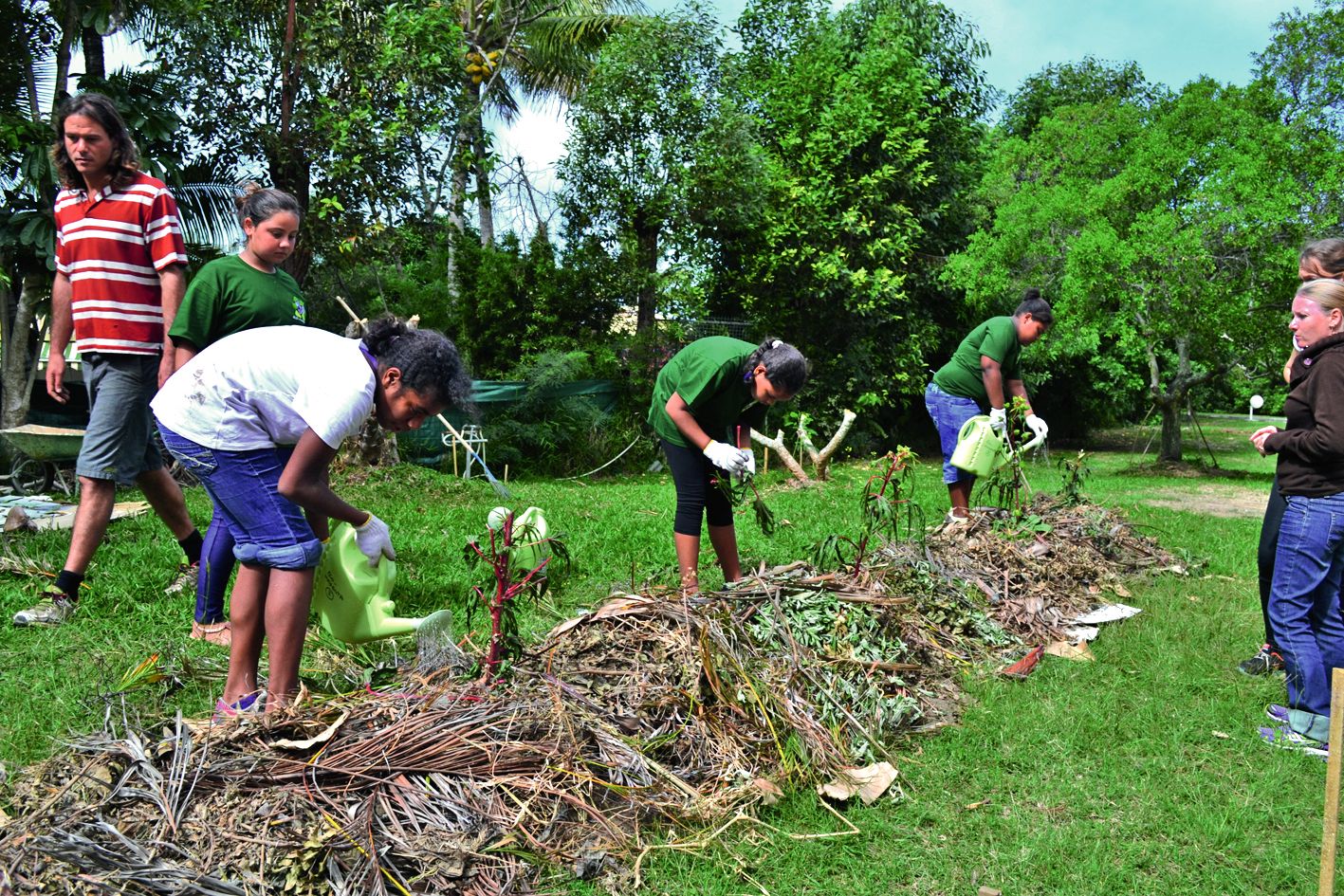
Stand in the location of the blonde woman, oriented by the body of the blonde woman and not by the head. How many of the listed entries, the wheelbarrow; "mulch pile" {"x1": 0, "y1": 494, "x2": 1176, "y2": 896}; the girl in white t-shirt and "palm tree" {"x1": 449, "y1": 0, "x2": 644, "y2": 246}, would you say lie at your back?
0

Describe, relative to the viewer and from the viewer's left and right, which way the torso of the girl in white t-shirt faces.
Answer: facing to the right of the viewer

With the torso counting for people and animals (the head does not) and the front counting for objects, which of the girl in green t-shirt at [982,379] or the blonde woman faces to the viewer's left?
the blonde woman

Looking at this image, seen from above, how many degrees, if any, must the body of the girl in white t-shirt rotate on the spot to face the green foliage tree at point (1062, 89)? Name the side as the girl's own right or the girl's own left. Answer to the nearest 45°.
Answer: approximately 45° to the girl's own left

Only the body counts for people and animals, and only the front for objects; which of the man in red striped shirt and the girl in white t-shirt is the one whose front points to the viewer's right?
the girl in white t-shirt

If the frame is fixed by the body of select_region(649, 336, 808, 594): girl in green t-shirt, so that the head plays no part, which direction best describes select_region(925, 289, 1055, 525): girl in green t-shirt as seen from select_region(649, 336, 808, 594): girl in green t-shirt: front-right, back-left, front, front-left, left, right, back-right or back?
left

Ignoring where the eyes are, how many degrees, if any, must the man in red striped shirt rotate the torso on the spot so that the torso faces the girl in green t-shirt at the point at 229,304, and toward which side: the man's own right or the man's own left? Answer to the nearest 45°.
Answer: approximately 90° to the man's own left

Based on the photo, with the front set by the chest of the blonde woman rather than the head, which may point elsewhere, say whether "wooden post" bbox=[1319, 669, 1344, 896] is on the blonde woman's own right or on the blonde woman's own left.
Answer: on the blonde woman's own left

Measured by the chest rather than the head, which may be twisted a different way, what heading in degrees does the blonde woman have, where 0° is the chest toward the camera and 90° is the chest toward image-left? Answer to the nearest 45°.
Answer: approximately 90°

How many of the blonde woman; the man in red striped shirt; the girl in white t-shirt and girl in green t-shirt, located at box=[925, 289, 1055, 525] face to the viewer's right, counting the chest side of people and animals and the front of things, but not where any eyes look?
2

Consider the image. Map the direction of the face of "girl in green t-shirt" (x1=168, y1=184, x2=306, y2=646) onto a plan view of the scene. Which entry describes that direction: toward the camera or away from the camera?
toward the camera

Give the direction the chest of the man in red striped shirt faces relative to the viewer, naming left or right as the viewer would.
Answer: facing the viewer and to the left of the viewer

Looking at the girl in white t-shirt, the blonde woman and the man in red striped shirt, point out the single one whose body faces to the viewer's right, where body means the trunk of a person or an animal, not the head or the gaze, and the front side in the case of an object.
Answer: the girl in white t-shirt

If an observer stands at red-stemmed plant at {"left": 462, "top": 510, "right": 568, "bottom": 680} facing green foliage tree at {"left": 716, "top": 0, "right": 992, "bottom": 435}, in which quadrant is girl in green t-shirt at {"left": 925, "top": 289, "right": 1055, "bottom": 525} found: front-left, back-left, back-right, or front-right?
front-right

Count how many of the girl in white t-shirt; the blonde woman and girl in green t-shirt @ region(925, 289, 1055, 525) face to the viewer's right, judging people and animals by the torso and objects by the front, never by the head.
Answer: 2

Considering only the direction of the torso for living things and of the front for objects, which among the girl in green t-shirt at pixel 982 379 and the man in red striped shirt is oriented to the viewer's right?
the girl in green t-shirt

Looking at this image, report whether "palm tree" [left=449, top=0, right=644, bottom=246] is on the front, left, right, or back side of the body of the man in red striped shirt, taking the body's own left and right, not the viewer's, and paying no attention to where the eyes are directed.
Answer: back

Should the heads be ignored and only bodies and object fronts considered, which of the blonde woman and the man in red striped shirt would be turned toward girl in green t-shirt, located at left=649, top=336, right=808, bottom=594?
the blonde woman

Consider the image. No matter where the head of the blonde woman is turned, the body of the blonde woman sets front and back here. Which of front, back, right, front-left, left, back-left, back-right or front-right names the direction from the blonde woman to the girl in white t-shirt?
front-left

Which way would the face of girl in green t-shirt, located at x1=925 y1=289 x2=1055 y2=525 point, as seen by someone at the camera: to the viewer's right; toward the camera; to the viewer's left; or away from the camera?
to the viewer's right

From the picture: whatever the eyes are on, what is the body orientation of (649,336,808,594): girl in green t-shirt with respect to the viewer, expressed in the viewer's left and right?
facing the viewer and to the right of the viewer

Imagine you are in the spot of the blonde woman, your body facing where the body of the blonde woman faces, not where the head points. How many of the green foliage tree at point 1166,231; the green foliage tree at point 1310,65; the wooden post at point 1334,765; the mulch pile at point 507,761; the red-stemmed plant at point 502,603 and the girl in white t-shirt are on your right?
2

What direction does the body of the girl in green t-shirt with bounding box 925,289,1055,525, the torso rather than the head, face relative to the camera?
to the viewer's right

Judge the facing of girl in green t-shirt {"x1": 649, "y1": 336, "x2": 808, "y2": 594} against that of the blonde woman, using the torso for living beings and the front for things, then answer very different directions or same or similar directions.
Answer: very different directions

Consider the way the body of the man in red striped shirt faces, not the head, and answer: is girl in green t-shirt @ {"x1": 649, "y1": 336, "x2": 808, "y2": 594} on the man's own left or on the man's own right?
on the man's own left

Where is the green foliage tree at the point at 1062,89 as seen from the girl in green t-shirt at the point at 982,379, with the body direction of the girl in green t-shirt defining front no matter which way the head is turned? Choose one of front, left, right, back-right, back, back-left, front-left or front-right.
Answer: left
